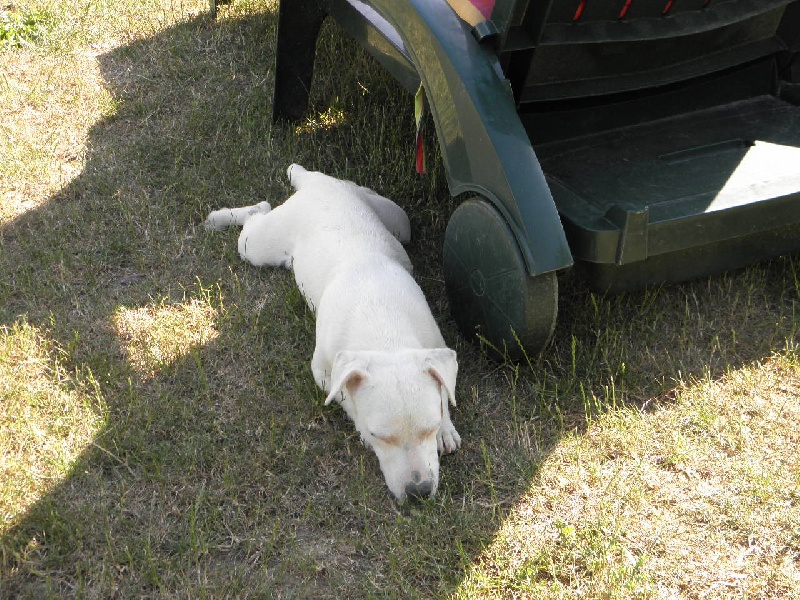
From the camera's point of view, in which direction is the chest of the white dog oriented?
toward the camera
